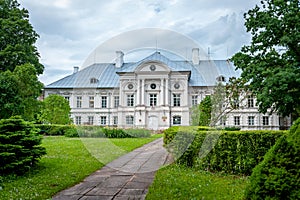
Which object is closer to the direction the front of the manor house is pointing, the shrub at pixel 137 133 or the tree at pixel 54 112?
the shrub

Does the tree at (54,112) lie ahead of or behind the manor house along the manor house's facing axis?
ahead

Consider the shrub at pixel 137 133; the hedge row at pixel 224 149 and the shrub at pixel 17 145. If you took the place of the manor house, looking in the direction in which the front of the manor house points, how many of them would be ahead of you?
3

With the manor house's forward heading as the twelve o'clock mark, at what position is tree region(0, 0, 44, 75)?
The tree is roughly at 1 o'clock from the manor house.

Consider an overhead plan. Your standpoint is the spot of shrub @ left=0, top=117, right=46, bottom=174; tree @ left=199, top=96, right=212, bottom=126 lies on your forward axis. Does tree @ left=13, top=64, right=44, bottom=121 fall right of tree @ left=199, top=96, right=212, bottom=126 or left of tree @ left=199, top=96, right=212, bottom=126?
left

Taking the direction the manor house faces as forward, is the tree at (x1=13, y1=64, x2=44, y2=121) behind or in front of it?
in front

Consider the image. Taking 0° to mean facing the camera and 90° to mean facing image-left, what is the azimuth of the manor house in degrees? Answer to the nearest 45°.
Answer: approximately 0°

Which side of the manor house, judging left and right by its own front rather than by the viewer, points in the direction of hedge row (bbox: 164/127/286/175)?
front

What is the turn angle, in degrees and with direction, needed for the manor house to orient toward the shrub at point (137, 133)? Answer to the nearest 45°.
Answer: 0° — it already faces it

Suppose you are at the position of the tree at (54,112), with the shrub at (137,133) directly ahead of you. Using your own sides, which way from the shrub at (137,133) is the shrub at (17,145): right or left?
right
